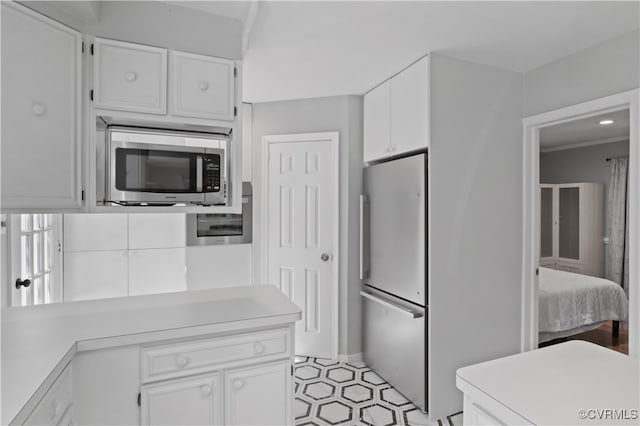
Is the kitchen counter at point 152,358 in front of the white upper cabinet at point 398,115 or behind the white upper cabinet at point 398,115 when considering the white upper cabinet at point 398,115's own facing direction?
in front

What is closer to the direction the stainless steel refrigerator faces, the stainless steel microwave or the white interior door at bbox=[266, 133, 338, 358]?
the stainless steel microwave

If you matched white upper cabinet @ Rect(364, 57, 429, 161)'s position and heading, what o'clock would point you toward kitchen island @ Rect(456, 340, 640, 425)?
The kitchen island is roughly at 10 o'clock from the white upper cabinet.

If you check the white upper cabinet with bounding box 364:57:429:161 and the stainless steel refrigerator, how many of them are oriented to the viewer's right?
0

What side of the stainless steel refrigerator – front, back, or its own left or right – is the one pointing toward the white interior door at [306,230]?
right

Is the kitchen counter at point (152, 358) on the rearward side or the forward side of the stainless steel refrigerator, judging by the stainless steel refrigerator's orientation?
on the forward side

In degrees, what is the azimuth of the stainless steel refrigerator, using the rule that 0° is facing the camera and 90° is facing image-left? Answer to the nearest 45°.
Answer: approximately 45°

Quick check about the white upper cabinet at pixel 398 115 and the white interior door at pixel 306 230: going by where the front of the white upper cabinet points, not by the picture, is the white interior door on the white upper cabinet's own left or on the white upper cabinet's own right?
on the white upper cabinet's own right

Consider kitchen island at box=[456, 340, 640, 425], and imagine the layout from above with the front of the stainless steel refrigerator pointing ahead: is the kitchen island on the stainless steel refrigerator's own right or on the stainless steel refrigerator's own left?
on the stainless steel refrigerator's own left

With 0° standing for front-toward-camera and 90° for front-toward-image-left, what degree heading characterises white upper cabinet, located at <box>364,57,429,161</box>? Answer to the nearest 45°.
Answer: approximately 45°
